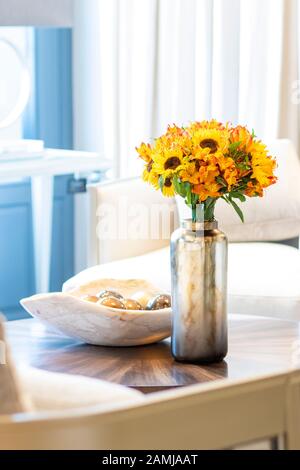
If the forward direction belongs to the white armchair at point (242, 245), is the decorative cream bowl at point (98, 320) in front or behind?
in front

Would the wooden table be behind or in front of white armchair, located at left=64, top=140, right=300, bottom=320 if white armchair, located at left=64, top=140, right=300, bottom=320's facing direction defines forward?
in front

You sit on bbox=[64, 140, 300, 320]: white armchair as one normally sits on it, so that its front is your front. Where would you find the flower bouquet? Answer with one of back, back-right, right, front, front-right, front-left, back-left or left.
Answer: front-left

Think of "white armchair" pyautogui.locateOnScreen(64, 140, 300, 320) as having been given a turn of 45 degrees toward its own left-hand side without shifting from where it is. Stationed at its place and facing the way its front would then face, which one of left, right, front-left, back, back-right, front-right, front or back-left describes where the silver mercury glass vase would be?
front

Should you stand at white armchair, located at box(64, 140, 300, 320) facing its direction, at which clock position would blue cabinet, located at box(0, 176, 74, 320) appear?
The blue cabinet is roughly at 3 o'clock from the white armchair.

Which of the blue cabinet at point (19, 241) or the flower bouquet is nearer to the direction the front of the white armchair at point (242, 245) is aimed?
the flower bouquet

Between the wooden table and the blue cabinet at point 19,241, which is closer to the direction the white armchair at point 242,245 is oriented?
the wooden table

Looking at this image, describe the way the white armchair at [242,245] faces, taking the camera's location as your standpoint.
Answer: facing the viewer and to the left of the viewer
